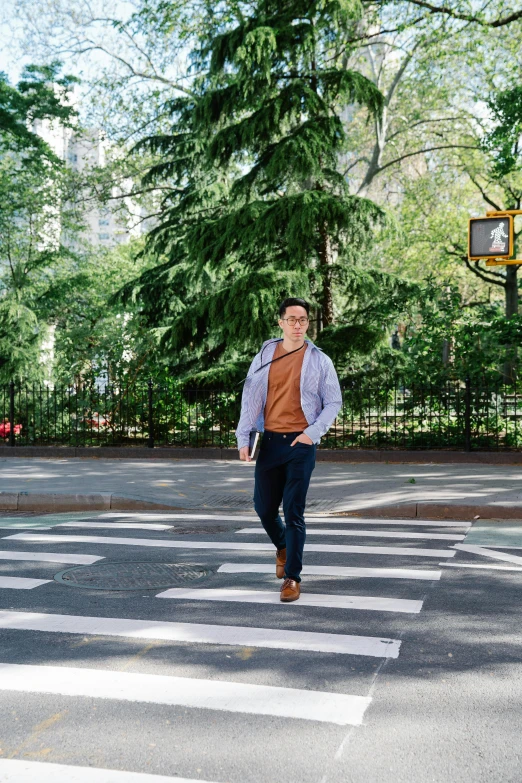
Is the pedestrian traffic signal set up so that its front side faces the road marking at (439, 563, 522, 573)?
yes

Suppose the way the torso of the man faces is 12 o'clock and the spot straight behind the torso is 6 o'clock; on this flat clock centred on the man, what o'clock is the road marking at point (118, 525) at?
The road marking is roughly at 5 o'clock from the man.

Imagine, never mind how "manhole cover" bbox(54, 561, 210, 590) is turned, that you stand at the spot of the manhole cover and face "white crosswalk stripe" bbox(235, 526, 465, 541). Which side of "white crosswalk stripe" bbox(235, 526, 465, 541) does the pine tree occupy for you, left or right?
left

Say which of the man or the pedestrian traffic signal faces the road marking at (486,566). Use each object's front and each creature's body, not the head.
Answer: the pedestrian traffic signal

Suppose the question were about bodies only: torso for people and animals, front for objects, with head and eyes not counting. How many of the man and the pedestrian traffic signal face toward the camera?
2

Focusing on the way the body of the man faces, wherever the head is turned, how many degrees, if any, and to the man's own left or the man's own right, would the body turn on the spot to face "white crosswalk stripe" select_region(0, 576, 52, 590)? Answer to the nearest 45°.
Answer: approximately 90° to the man's own right

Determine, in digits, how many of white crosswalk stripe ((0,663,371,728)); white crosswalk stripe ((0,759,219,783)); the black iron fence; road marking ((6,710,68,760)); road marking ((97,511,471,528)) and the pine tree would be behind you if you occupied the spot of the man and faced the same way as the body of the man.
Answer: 3

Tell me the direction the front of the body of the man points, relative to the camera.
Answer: toward the camera

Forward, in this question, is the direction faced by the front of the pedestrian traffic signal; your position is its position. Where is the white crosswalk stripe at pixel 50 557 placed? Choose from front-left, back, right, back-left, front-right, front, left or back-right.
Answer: front-right

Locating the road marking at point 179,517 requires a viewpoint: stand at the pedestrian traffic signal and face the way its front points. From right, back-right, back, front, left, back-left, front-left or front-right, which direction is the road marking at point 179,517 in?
front-right

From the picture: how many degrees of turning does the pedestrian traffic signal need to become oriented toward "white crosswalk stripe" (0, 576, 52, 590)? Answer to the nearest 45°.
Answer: approximately 45° to its right

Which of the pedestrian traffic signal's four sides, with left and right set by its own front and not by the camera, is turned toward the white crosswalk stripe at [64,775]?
front

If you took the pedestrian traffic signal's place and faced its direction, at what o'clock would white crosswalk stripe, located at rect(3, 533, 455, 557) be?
The white crosswalk stripe is roughly at 1 o'clock from the pedestrian traffic signal.

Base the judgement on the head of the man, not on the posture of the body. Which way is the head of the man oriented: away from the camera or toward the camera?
toward the camera

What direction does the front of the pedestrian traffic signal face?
toward the camera

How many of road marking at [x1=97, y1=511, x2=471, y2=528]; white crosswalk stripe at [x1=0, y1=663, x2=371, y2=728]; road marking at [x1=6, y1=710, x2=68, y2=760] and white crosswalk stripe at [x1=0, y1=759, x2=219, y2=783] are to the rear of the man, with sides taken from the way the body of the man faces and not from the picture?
1

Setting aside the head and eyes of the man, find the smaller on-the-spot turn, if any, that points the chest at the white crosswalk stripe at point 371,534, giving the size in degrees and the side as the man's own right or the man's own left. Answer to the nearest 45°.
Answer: approximately 180°

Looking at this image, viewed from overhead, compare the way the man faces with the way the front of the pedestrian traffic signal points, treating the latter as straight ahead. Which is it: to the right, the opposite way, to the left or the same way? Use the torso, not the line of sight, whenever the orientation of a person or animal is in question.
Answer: the same way
